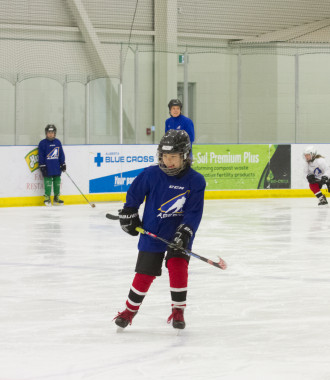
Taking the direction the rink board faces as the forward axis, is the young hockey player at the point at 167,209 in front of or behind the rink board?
in front

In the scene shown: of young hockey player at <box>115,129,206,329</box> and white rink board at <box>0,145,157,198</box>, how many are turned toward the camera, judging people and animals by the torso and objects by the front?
2

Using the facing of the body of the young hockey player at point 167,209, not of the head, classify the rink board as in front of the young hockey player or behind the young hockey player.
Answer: behind

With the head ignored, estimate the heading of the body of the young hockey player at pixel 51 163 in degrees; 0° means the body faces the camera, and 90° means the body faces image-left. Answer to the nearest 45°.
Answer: approximately 0°

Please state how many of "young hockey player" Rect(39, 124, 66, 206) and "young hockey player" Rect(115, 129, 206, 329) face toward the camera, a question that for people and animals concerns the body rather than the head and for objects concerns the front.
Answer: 2

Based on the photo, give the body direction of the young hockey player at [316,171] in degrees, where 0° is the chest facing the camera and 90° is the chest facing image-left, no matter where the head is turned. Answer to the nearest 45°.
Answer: approximately 45°

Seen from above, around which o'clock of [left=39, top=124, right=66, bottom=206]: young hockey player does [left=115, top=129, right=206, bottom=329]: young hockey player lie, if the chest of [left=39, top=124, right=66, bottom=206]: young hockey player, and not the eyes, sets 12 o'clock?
[left=115, top=129, right=206, bottom=329]: young hockey player is roughly at 12 o'clock from [left=39, top=124, right=66, bottom=206]: young hockey player.

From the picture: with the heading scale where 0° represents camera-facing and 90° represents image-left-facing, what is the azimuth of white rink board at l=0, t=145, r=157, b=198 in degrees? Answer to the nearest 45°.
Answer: approximately 0°

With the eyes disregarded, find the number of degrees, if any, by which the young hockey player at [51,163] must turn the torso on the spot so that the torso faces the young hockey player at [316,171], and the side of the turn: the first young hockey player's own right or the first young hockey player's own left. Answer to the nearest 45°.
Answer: approximately 90° to the first young hockey player's own left

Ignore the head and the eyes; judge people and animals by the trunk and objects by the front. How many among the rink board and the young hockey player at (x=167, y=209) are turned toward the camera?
2

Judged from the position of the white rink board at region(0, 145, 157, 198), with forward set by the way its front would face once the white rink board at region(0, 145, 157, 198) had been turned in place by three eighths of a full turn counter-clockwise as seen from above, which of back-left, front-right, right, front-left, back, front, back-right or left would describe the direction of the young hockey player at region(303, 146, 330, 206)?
front-right
